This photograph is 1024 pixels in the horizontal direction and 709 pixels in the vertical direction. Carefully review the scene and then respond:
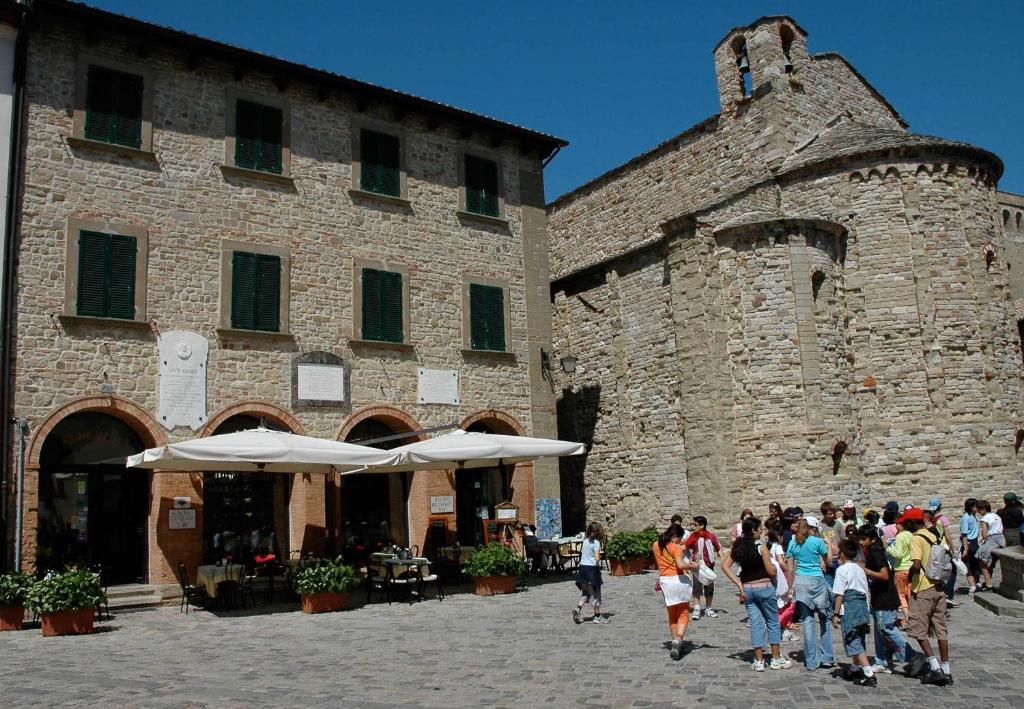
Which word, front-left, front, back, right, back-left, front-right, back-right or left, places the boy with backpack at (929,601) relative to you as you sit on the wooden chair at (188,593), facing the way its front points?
front-right

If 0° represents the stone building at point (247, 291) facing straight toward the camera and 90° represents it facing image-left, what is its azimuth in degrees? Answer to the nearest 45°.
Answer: approximately 315°

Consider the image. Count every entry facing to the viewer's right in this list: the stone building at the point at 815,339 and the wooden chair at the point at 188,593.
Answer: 1

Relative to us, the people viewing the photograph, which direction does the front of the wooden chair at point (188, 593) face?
facing to the right of the viewer
